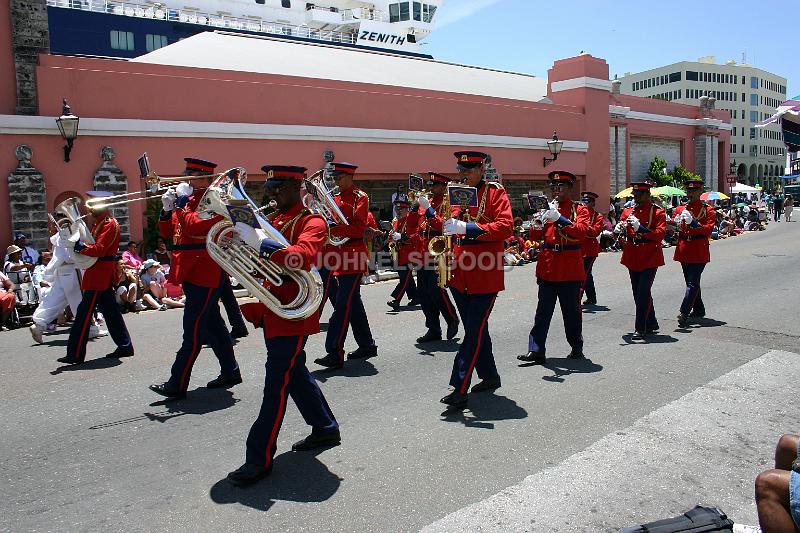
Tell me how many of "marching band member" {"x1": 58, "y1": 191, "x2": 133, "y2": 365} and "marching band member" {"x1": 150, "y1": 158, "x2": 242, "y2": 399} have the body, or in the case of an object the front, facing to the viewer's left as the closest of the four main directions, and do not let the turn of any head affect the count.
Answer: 2

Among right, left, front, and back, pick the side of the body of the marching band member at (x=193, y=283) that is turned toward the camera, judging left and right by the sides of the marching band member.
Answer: left

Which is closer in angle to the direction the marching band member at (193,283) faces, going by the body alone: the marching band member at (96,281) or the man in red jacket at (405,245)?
the marching band member

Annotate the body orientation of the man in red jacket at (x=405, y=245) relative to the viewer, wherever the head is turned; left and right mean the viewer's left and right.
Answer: facing the viewer and to the left of the viewer

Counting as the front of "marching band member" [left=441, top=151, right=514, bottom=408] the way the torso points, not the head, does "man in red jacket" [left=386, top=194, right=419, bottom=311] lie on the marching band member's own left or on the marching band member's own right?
on the marching band member's own right

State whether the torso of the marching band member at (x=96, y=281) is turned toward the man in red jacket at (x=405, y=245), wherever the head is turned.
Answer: no

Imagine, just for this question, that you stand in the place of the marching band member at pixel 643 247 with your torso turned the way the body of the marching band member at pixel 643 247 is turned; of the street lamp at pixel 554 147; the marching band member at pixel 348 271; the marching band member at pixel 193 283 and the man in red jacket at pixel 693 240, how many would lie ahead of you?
2

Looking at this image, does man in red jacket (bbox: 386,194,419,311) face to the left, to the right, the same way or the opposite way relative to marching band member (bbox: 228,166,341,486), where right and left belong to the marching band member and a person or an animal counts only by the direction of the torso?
the same way

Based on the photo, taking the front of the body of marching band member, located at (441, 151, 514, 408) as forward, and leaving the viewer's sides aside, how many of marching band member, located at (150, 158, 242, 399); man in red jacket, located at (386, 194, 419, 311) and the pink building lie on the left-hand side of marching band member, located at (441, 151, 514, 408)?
0

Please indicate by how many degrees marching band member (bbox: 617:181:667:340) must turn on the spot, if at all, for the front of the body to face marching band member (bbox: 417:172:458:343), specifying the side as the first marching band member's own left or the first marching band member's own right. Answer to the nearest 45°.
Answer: approximately 45° to the first marching band member's own right

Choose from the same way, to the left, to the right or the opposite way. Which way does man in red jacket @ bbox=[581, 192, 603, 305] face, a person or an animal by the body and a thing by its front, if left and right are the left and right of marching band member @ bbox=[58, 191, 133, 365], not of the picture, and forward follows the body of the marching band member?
the same way

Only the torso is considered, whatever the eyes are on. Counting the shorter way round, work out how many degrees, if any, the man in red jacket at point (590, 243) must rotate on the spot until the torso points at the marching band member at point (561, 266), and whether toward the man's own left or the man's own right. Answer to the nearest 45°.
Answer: approximately 45° to the man's own left

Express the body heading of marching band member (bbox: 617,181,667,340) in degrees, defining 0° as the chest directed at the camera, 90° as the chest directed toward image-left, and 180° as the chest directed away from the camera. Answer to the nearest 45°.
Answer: approximately 45°

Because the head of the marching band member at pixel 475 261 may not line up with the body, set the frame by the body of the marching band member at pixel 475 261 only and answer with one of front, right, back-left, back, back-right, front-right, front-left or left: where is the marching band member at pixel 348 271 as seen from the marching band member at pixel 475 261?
right

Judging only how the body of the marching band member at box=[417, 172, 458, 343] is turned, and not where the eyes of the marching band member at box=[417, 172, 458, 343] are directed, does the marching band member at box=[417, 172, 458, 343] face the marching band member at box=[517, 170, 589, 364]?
no

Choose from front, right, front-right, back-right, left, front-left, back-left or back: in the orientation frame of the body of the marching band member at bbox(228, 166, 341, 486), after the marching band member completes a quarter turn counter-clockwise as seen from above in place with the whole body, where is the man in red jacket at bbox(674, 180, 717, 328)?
left

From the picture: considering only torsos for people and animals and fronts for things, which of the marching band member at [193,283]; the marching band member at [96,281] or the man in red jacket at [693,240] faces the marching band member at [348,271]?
the man in red jacket

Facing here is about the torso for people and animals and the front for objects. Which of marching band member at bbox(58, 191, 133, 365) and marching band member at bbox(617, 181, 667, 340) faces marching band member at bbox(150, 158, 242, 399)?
marching band member at bbox(617, 181, 667, 340)

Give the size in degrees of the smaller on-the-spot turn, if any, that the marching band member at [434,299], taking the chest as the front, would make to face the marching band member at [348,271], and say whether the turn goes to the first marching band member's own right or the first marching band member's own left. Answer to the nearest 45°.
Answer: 0° — they already face them

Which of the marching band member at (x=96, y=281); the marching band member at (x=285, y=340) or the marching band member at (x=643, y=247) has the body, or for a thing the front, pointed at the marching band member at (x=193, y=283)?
the marching band member at (x=643, y=247)

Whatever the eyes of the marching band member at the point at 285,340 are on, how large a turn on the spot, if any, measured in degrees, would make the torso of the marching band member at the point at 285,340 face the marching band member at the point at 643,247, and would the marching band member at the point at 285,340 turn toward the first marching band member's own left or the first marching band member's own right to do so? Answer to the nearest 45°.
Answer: approximately 180°
